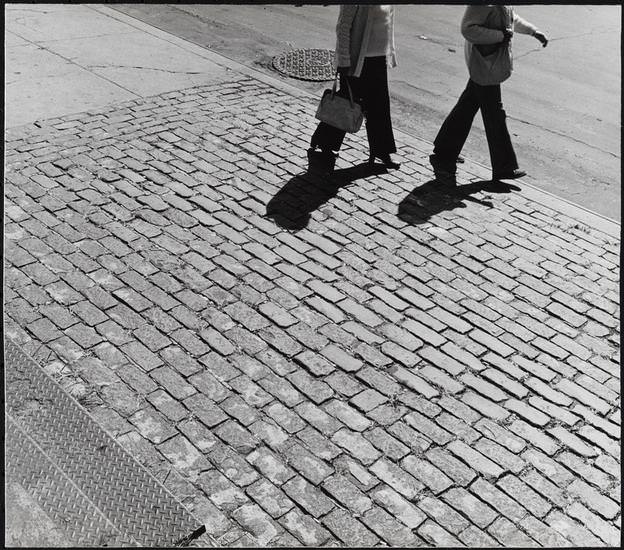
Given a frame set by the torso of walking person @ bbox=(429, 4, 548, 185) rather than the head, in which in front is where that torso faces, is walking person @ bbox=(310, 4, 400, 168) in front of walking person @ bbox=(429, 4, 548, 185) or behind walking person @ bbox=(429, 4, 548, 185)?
behind

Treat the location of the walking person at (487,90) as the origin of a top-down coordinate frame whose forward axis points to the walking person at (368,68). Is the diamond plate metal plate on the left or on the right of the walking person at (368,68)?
left

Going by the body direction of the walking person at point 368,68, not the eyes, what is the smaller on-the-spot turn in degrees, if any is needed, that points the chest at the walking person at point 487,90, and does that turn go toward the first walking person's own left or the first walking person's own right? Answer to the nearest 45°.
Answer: approximately 45° to the first walking person's own left

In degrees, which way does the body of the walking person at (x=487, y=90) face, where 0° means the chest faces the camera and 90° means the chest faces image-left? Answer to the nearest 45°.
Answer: approximately 270°

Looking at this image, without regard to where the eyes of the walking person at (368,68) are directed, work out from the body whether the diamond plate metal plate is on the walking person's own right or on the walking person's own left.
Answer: on the walking person's own right
